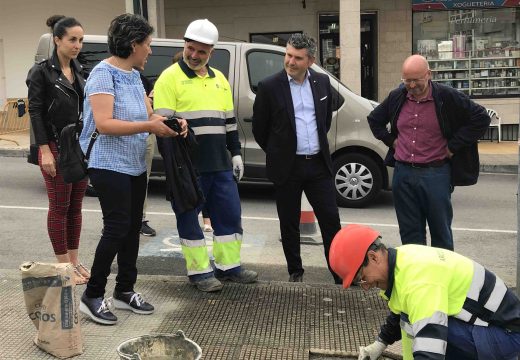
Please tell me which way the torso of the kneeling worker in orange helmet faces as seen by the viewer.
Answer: to the viewer's left

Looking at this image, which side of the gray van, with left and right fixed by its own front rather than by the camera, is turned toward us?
right

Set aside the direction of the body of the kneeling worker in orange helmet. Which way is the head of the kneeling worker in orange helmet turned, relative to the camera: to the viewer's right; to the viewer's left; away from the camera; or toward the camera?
to the viewer's left

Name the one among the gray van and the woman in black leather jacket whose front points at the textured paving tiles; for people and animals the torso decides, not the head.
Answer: the woman in black leather jacket

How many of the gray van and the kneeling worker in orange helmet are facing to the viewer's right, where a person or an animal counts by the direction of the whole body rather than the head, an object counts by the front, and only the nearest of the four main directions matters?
1

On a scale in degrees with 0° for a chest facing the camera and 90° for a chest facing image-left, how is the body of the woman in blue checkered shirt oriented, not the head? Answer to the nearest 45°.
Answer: approximately 315°

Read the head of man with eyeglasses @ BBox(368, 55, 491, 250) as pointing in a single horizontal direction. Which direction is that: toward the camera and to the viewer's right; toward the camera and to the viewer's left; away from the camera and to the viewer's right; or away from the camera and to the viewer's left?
toward the camera and to the viewer's left

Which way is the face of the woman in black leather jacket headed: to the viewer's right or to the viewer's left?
to the viewer's right

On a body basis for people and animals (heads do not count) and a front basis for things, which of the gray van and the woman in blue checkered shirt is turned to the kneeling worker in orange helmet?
the woman in blue checkered shirt

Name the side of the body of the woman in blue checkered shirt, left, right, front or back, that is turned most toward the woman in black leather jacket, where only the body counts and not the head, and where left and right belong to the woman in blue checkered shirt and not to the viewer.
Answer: back

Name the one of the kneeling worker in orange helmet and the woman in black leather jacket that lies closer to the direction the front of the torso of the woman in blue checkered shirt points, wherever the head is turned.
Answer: the kneeling worker in orange helmet

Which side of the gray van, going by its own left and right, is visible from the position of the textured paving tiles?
right

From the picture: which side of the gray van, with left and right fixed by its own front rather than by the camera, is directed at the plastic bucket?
right

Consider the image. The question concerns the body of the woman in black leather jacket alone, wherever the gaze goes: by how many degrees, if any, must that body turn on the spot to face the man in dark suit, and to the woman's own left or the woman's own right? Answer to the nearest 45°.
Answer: approximately 45° to the woman's own left
